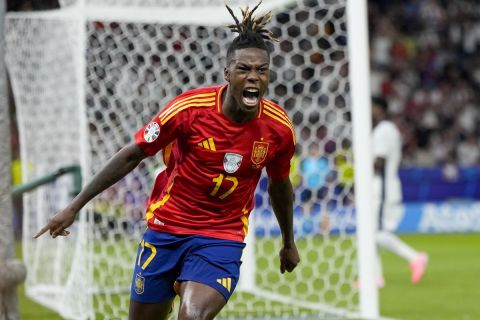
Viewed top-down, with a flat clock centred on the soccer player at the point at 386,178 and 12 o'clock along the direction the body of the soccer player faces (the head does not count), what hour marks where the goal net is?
The goal net is roughly at 11 o'clock from the soccer player.

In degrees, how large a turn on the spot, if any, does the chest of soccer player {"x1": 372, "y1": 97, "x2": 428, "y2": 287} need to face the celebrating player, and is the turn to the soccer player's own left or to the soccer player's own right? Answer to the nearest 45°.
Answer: approximately 90° to the soccer player's own left

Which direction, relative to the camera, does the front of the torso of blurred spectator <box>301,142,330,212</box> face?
toward the camera

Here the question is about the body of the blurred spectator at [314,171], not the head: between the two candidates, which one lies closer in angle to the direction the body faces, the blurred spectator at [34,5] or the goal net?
the goal net

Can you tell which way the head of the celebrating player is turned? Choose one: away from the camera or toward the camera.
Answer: toward the camera

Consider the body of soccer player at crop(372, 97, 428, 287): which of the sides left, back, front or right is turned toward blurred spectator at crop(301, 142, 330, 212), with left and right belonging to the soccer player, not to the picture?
front

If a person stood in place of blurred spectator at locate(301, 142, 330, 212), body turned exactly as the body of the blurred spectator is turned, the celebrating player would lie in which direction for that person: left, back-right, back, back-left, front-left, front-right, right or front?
front

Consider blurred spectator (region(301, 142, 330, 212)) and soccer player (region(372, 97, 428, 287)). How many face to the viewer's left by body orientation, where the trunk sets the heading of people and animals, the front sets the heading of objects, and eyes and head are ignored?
1

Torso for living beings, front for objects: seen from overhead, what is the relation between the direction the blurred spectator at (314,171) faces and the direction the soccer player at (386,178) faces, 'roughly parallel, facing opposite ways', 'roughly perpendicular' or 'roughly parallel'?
roughly perpendicular

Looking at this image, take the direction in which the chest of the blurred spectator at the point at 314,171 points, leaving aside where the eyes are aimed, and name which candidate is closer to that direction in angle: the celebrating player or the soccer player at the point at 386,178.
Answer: the celebrating player

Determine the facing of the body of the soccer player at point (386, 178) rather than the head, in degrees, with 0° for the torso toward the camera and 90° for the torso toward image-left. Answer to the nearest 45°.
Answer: approximately 90°
